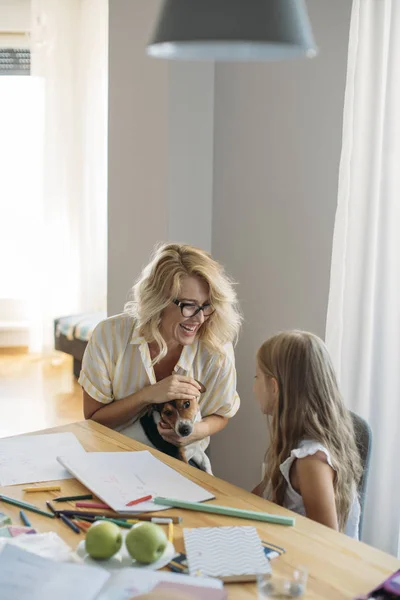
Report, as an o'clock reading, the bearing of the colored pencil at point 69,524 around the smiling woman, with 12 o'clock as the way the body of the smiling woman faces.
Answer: The colored pencil is roughly at 2 o'clock from the smiling woman.

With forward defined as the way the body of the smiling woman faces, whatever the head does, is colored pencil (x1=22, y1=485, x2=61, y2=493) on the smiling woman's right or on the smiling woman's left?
on the smiling woman's right

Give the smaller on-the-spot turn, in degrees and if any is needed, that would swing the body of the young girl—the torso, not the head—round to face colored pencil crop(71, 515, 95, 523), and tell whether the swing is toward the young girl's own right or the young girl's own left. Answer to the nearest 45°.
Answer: approximately 45° to the young girl's own left

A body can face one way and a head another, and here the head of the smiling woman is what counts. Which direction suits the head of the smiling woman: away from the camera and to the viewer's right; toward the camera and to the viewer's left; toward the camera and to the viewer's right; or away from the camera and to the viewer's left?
toward the camera and to the viewer's right

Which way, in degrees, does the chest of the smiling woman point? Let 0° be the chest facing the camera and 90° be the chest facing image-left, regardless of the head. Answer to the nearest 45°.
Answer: approximately 315°

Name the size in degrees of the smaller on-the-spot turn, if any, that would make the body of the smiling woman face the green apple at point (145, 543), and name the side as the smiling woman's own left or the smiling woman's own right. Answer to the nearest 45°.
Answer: approximately 45° to the smiling woman's own right

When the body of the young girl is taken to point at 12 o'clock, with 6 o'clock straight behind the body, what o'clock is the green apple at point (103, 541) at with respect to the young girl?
The green apple is roughly at 10 o'clock from the young girl.

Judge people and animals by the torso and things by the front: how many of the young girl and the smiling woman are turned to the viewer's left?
1

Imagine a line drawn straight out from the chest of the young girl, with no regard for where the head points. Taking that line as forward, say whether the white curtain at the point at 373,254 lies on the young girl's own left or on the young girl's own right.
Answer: on the young girl's own right

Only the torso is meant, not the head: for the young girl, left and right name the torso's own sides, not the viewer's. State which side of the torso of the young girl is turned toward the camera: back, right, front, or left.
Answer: left

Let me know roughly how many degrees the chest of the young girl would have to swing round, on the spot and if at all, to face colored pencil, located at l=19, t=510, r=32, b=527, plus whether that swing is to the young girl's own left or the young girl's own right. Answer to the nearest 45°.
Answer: approximately 45° to the young girl's own left

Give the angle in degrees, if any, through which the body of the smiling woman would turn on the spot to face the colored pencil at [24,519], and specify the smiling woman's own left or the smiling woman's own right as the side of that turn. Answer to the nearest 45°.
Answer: approximately 45° to the smiling woman's own right

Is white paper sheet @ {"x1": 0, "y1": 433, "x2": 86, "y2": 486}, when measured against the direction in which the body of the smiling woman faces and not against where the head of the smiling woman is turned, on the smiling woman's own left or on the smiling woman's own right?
on the smiling woman's own right

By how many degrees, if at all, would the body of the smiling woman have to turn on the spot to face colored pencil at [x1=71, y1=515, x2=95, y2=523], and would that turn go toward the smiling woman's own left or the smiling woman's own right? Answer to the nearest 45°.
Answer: approximately 45° to the smiling woman's own right

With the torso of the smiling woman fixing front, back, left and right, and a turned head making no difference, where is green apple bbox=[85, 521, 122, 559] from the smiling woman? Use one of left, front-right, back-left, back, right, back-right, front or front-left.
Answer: front-right
